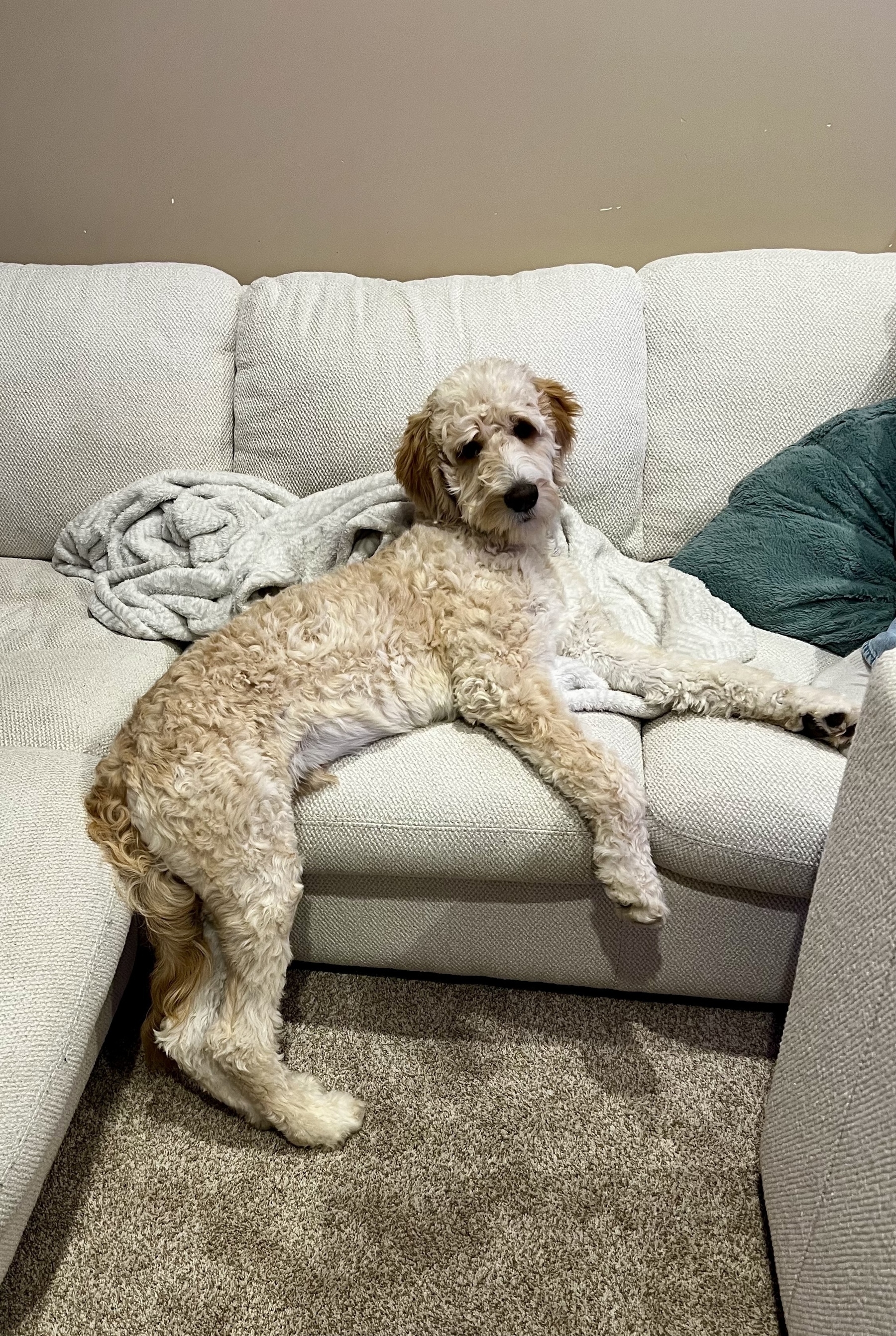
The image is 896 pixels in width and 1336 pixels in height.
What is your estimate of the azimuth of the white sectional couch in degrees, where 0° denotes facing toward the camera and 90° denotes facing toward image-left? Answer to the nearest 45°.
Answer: approximately 0°

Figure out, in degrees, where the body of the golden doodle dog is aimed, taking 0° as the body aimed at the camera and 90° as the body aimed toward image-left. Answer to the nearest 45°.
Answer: approximately 270°

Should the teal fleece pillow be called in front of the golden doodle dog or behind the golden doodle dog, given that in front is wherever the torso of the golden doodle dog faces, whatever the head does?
in front
